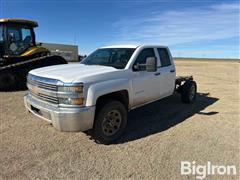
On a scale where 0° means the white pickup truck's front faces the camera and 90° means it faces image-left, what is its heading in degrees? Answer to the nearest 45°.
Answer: approximately 45°

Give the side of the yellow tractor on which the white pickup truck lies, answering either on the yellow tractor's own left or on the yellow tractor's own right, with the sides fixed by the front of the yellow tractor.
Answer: on the yellow tractor's own right

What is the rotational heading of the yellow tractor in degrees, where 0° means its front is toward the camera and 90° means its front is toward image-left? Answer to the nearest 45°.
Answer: approximately 225°

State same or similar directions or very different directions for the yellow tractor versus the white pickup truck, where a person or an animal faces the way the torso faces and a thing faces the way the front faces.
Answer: very different directions

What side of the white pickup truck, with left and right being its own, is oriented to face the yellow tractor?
right
